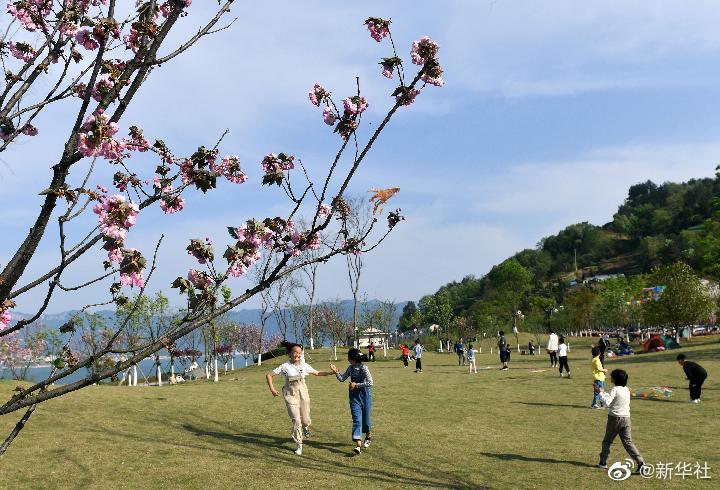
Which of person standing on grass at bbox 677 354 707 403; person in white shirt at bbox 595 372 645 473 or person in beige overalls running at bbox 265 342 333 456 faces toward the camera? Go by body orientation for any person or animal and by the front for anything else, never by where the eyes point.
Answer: the person in beige overalls running

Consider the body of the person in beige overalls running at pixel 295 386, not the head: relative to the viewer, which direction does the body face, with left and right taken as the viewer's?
facing the viewer

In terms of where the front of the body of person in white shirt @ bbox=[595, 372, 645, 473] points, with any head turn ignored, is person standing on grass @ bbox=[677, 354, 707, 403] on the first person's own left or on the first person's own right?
on the first person's own right

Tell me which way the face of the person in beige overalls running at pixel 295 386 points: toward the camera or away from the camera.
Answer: toward the camera

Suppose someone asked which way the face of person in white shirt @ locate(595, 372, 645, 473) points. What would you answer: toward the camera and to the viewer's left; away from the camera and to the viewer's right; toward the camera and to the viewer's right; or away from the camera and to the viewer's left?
away from the camera and to the viewer's left

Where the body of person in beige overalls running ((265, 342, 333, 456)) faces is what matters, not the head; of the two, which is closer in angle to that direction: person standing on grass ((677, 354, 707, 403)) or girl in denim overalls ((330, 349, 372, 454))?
the girl in denim overalls

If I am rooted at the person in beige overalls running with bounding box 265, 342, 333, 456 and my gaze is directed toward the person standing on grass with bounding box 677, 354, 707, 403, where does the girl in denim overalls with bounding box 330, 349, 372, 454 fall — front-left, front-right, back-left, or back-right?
front-right

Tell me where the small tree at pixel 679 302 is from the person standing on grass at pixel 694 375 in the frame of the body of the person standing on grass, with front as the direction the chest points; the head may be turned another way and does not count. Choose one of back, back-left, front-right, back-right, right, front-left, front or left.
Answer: right

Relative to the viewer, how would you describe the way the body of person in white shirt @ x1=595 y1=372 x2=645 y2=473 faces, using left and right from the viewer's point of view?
facing away from the viewer and to the left of the viewer

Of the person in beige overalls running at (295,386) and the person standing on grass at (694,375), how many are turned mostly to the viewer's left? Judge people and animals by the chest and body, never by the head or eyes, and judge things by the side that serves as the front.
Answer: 1

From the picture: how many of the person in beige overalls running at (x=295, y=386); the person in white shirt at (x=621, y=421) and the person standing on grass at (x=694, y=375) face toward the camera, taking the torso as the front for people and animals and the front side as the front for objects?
1

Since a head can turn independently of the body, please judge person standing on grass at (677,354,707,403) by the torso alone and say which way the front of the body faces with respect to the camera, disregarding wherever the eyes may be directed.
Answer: to the viewer's left

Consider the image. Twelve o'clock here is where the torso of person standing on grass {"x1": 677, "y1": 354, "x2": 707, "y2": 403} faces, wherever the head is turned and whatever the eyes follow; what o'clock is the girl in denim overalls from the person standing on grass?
The girl in denim overalls is roughly at 10 o'clock from the person standing on grass.

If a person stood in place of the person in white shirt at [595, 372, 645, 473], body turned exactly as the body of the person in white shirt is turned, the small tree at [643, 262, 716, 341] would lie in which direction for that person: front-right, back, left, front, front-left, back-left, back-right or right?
front-right

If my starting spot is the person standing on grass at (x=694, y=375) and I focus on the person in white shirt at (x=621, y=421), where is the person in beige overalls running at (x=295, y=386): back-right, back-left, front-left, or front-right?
front-right

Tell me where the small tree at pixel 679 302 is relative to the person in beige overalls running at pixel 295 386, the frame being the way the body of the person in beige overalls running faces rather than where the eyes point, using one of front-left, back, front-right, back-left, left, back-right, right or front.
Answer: back-left

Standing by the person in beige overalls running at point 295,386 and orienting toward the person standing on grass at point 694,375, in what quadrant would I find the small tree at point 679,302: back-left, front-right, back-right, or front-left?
front-left

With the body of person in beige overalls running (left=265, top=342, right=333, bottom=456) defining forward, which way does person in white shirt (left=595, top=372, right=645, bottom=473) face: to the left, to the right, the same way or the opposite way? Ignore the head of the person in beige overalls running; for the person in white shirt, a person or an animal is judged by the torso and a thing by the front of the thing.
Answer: the opposite way
